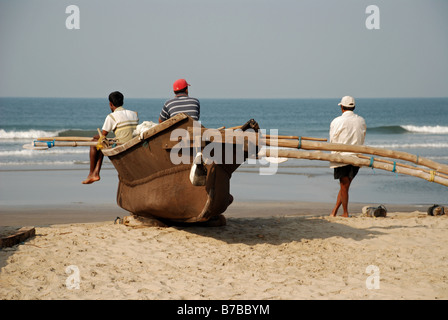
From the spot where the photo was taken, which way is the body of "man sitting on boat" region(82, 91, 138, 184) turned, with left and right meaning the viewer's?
facing away from the viewer and to the left of the viewer

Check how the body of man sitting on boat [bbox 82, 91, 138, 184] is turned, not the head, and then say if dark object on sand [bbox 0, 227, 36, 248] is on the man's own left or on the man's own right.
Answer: on the man's own left

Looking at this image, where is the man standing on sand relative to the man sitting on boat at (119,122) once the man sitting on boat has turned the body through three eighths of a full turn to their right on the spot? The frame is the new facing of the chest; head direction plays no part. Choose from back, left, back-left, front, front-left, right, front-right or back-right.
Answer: front

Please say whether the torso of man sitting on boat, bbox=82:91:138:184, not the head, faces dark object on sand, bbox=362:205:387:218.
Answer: no
